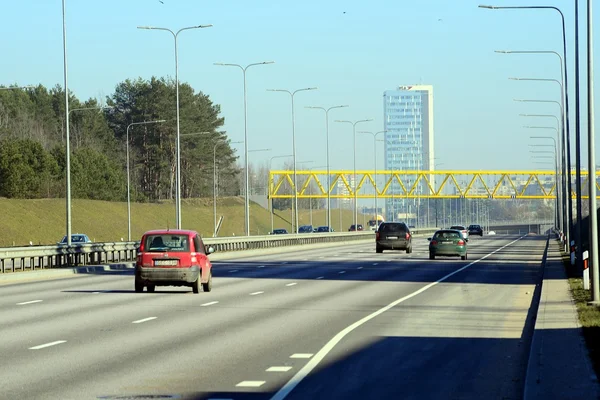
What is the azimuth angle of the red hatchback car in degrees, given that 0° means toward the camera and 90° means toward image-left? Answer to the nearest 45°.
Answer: approximately 180°

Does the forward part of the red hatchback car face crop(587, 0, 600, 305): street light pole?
no
